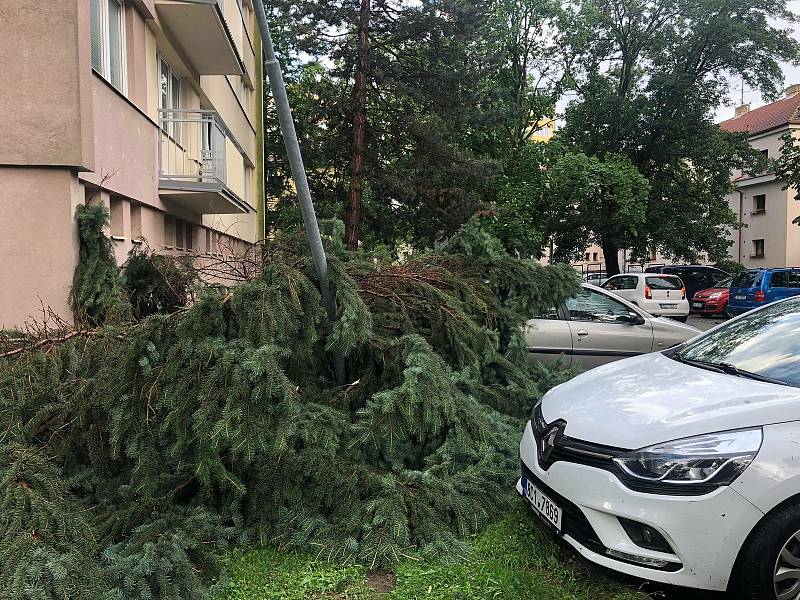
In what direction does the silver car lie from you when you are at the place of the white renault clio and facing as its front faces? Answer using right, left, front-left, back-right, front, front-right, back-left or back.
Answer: back-right

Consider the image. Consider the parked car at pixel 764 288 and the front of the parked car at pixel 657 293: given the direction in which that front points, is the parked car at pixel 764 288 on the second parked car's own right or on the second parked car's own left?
on the second parked car's own right

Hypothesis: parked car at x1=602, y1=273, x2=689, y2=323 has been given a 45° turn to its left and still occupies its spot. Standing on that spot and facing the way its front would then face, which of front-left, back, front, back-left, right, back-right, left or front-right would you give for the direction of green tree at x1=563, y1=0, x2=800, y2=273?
right

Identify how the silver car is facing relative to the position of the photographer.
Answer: facing to the right of the viewer

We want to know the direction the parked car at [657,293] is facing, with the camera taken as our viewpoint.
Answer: facing away from the viewer and to the left of the viewer

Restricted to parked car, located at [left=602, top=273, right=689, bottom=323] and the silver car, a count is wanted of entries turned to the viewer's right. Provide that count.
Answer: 1

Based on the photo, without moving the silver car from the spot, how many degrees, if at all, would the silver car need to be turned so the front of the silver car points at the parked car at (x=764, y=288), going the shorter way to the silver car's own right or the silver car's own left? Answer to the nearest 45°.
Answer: approximately 90° to the silver car's own left

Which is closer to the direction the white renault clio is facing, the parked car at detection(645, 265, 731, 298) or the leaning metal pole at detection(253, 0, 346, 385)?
the leaning metal pole

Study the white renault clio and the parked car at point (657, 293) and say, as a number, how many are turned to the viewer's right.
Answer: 0

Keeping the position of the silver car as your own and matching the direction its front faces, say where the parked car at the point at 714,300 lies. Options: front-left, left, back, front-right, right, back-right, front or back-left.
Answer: left

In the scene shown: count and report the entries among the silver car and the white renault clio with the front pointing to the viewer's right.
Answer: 1

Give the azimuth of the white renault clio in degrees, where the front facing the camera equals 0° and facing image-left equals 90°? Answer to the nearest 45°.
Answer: approximately 45°

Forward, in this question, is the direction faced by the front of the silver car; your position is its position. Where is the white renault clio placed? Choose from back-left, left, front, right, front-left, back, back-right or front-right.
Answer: right

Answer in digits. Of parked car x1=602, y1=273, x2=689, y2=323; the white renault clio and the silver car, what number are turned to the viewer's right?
1

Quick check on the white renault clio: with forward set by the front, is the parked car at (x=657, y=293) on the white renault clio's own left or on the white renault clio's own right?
on the white renault clio's own right
